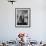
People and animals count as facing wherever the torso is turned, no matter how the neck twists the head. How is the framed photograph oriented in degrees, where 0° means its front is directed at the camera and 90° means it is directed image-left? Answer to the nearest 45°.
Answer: approximately 0°
